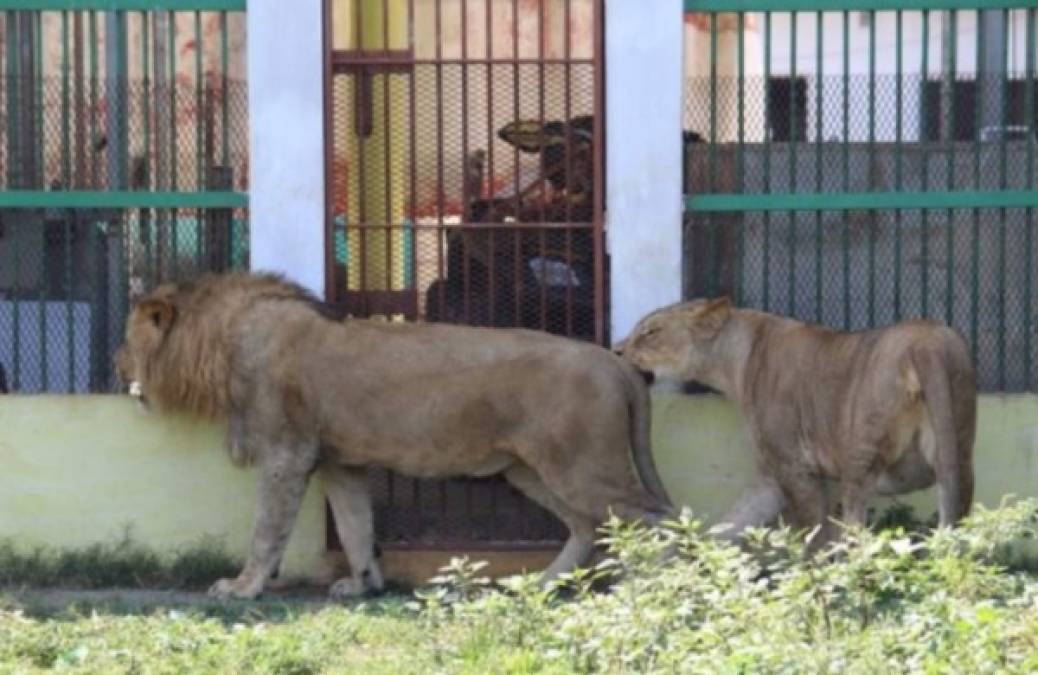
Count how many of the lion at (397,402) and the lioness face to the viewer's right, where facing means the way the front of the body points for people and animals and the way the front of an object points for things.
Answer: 0

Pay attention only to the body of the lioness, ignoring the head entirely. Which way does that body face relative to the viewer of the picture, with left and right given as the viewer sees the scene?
facing away from the viewer and to the left of the viewer

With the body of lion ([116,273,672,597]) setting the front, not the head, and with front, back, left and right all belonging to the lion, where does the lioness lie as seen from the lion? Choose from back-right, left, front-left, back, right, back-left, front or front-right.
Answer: back

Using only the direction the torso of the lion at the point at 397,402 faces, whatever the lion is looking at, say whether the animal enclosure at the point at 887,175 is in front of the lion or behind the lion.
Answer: behind

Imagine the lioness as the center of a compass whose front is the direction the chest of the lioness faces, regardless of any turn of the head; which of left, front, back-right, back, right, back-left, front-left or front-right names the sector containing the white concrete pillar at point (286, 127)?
front-left

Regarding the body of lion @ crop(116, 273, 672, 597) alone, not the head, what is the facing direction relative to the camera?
to the viewer's left
